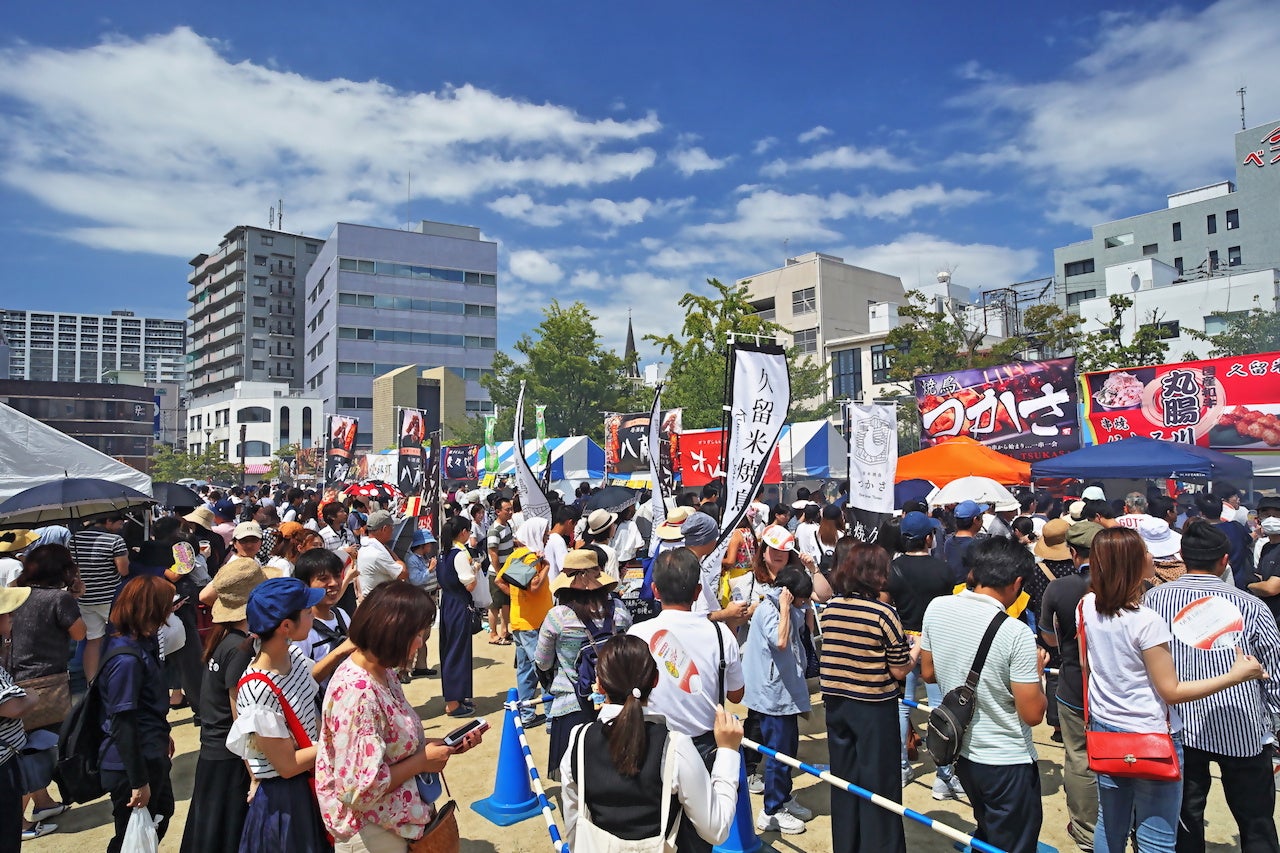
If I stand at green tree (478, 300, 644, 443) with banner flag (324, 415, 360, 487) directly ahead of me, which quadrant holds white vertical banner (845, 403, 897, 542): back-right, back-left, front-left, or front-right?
front-left

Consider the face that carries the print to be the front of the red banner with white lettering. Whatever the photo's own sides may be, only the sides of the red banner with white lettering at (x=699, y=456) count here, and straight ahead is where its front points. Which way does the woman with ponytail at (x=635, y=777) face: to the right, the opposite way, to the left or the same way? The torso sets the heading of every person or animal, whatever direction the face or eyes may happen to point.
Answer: the opposite way

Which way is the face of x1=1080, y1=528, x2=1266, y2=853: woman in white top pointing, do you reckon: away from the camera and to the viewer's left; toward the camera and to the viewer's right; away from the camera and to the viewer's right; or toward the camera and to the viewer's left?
away from the camera and to the viewer's right

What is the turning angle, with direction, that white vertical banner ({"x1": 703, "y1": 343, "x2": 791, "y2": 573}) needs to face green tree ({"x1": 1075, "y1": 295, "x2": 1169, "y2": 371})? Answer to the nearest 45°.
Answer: approximately 135° to its left

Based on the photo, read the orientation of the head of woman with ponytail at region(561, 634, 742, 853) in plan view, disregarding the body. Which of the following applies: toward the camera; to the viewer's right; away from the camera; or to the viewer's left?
away from the camera

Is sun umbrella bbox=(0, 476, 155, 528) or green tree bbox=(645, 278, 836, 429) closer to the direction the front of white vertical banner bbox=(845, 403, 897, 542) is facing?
the sun umbrella

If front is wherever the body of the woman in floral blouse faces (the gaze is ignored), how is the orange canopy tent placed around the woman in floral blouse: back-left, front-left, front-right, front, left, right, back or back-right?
front-left

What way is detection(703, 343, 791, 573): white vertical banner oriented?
toward the camera

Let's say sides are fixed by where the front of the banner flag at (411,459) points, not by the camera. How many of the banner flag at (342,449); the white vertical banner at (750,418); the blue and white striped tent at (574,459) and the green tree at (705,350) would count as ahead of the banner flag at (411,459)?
1

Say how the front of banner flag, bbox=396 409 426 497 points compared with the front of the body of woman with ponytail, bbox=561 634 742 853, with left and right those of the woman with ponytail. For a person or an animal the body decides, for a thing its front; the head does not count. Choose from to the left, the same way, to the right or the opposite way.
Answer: the opposite way

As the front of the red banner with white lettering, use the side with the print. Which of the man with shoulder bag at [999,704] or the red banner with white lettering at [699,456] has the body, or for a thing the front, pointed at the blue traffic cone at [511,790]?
the red banner with white lettering

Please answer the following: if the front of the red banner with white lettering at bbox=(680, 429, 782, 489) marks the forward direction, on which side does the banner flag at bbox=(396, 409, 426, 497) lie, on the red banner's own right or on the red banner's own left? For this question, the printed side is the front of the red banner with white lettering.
on the red banner's own right

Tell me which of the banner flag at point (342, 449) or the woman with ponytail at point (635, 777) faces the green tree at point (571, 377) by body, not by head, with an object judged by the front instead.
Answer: the woman with ponytail

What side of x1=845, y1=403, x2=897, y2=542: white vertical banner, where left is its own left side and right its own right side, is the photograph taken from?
front

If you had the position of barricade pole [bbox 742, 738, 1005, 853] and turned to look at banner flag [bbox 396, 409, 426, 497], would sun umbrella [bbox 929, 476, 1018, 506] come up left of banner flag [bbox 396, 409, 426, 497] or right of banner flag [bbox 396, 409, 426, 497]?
right

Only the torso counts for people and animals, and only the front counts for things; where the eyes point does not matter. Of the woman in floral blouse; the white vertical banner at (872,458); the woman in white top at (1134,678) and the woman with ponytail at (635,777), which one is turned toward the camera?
the white vertical banner
